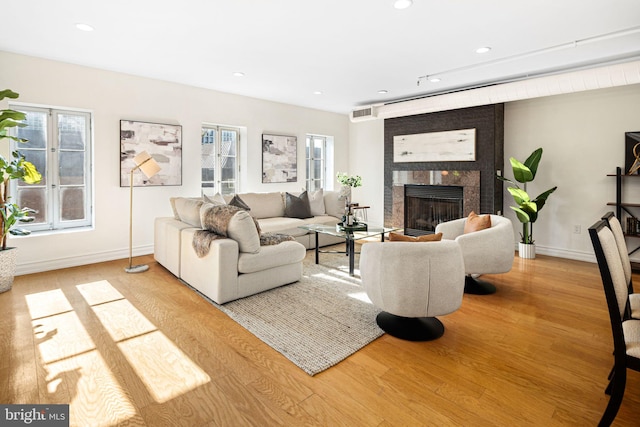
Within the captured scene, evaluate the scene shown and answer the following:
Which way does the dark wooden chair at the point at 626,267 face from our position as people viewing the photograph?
facing to the right of the viewer

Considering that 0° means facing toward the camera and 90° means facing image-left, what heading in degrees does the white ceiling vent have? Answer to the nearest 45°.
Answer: approximately 45°

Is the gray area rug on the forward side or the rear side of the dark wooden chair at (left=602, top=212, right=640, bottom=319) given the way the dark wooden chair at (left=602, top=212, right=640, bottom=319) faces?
on the rear side

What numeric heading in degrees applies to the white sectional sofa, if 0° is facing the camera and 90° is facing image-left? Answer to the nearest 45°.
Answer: approximately 315°

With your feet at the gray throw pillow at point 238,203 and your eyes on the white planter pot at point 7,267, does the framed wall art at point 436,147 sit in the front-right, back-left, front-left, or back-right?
back-left

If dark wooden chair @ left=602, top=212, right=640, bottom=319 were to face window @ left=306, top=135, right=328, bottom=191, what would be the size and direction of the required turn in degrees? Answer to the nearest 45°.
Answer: approximately 135° to its left

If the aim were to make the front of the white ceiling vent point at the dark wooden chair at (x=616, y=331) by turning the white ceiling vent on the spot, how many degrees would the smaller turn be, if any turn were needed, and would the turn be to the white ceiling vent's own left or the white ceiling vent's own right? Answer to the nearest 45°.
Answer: approximately 45° to the white ceiling vent's own left

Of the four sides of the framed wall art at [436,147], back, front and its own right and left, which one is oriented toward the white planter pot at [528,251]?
left

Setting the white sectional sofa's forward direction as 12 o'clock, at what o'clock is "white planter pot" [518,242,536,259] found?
The white planter pot is roughly at 10 o'clock from the white sectional sofa.

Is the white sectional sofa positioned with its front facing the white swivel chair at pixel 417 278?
yes

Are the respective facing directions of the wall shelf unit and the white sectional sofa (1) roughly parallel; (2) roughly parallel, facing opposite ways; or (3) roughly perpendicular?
roughly perpendicular

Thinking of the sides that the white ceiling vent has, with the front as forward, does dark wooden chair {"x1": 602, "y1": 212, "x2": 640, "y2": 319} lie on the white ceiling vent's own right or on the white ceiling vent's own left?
on the white ceiling vent's own left

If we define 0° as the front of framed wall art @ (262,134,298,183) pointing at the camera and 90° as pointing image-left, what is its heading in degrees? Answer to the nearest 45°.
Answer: approximately 315°
